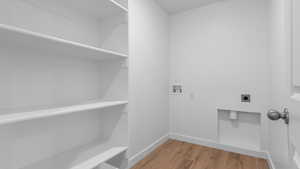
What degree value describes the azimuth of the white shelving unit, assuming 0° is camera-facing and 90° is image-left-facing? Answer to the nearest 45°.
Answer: approximately 315°
